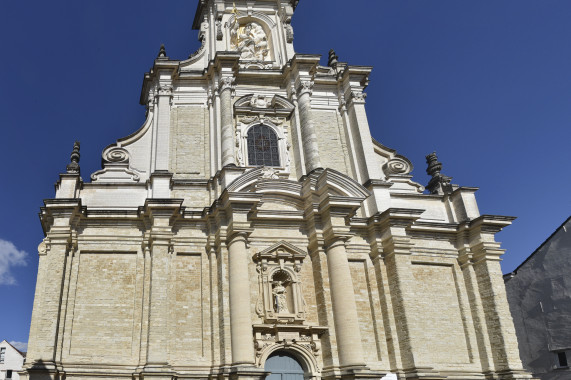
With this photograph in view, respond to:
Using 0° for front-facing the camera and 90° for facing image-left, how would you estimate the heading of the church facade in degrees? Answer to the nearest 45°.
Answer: approximately 0°
